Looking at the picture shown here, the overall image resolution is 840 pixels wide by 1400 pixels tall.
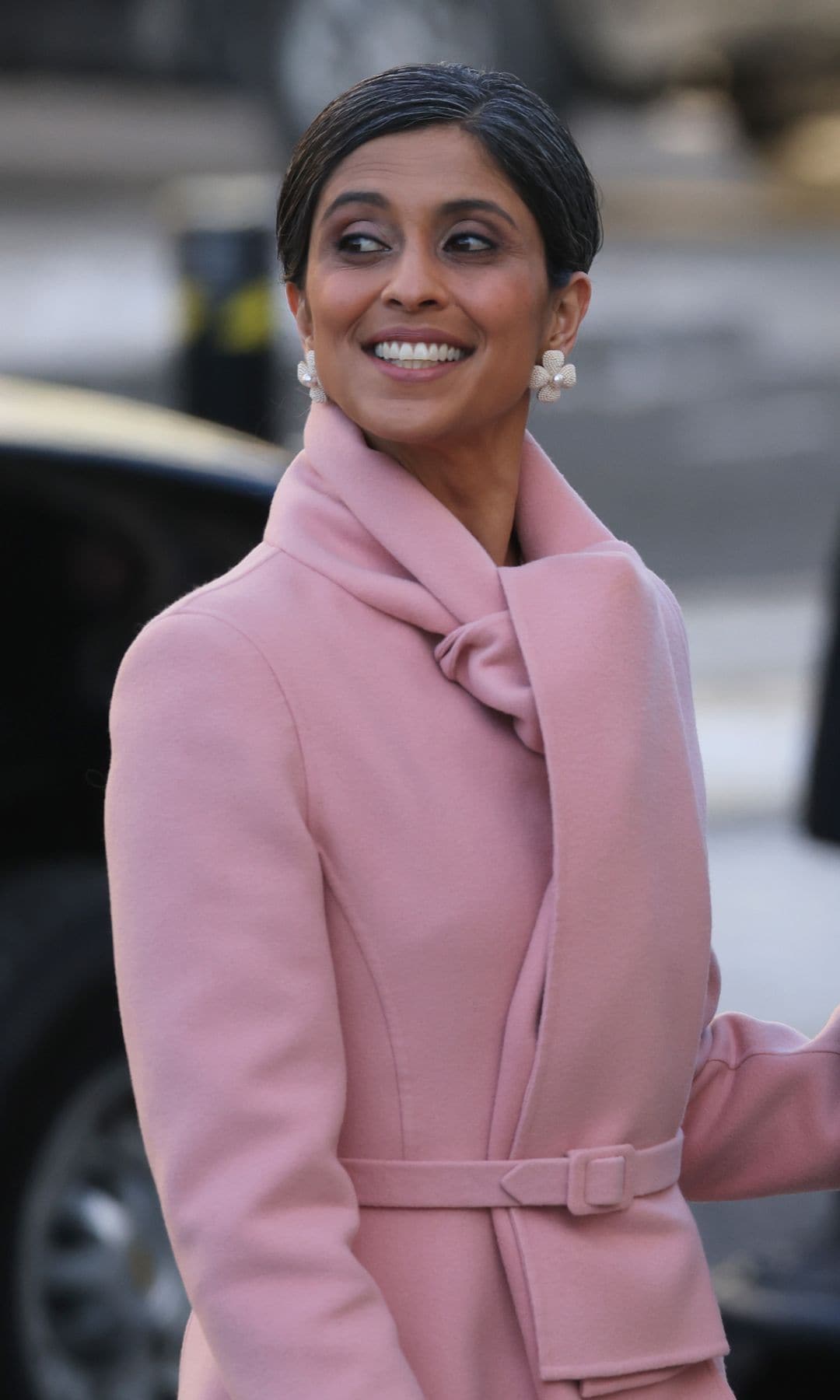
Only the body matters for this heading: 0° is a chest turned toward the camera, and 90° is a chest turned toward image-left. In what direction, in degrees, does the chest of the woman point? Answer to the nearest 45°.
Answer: approximately 315°

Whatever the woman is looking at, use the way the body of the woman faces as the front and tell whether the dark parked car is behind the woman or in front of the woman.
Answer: behind

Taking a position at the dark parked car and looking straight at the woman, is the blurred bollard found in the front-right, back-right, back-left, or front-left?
back-left

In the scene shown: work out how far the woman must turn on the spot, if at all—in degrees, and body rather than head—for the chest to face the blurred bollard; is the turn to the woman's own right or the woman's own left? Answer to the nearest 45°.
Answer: approximately 135° to the woman's own left
